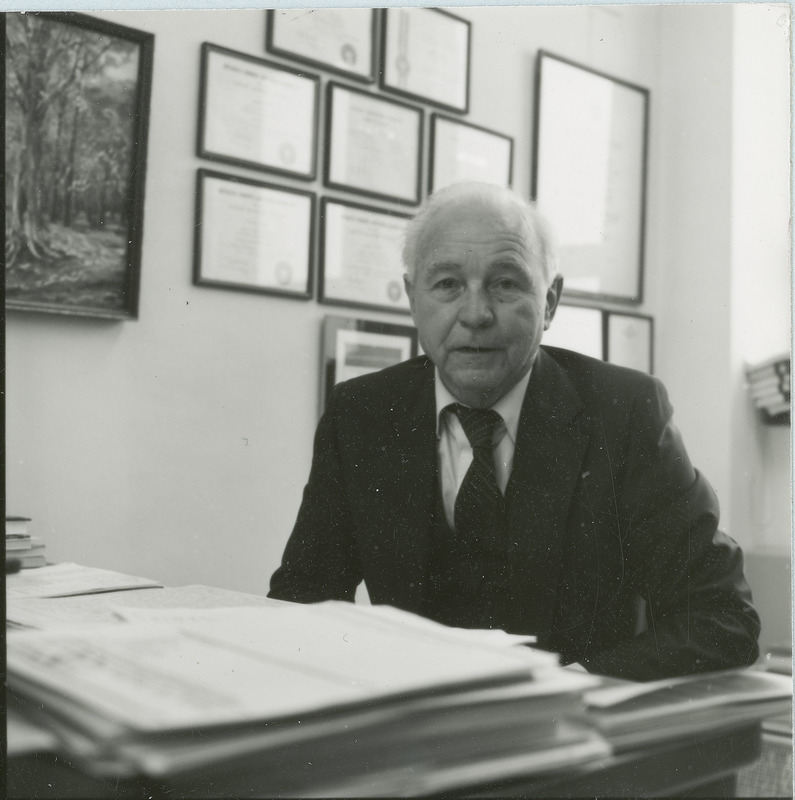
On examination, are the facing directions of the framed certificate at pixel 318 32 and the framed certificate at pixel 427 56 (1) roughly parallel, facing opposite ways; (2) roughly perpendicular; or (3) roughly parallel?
roughly parallel

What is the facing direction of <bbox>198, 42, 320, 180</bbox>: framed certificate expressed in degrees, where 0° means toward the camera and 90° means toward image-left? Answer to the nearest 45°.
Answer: approximately 315°

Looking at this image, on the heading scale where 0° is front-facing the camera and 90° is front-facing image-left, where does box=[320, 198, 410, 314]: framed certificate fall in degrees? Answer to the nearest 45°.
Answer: approximately 315°

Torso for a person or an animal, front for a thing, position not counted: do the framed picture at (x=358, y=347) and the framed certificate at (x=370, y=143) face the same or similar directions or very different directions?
same or similar directions

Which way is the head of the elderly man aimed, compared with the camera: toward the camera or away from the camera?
toward the camera

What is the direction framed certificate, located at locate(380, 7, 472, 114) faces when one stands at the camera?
facing the viewer and to the right of the viewer

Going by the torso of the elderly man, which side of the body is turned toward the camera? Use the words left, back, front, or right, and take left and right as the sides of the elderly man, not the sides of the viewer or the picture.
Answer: front
